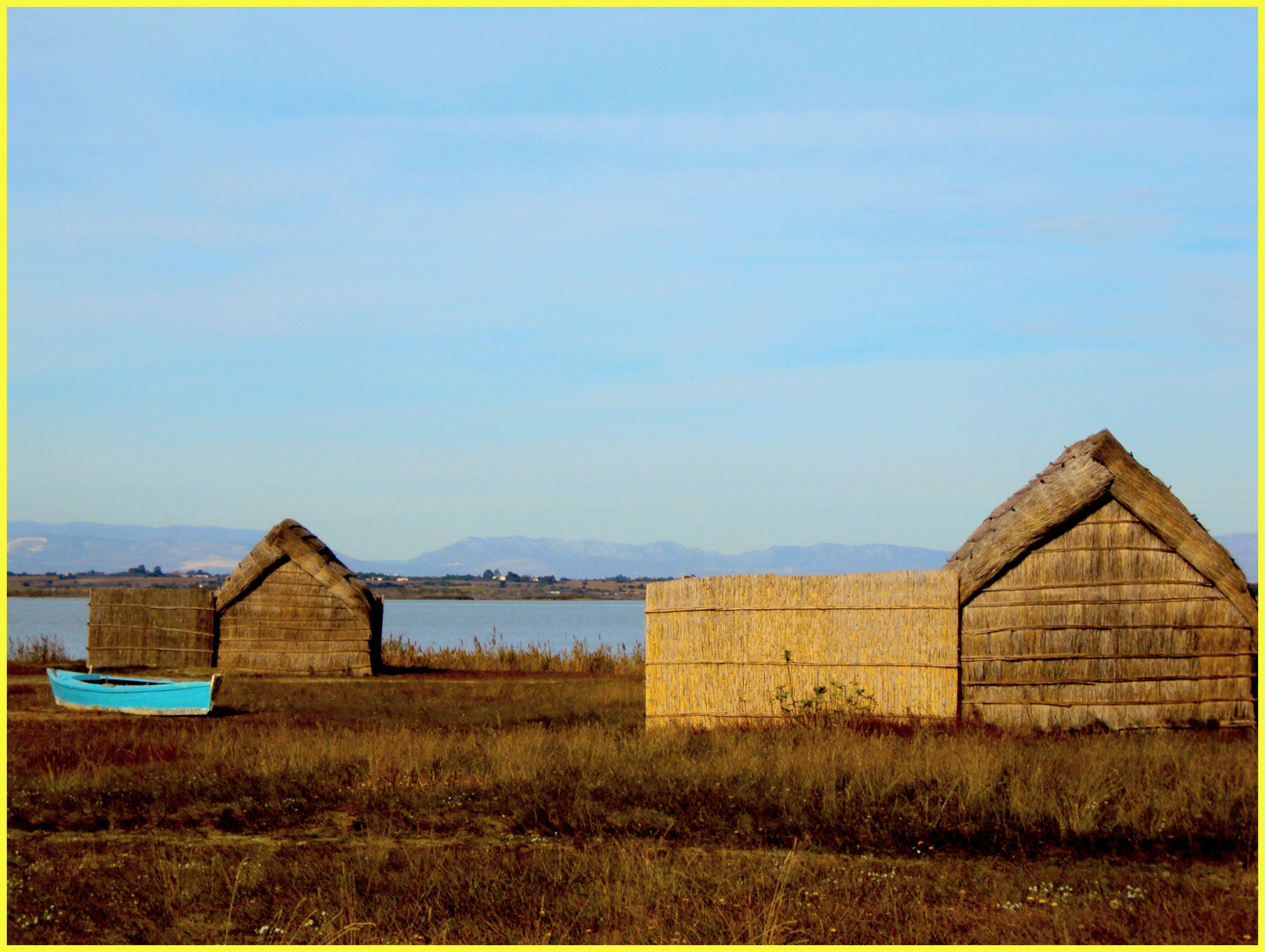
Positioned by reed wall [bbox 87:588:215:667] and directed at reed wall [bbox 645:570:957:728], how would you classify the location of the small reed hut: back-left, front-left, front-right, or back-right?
front-left

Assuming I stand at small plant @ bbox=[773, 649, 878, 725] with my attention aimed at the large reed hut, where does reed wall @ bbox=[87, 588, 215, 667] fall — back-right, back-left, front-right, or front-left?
back-left

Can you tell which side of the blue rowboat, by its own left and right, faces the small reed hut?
right

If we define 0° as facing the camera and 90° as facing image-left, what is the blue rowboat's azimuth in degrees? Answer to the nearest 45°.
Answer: approximately 90°

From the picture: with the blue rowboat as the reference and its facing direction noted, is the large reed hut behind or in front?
behind

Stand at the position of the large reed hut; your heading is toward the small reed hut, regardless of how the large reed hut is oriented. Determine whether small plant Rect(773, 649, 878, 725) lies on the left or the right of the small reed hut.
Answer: left

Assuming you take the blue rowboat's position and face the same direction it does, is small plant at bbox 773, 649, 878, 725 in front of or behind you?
behind

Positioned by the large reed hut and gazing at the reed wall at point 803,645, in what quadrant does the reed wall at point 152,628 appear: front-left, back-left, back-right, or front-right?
front-right

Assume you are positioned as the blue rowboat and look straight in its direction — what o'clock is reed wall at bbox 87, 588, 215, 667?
The reed wall is roughly at 3 o'clock from the blue rowboat.
